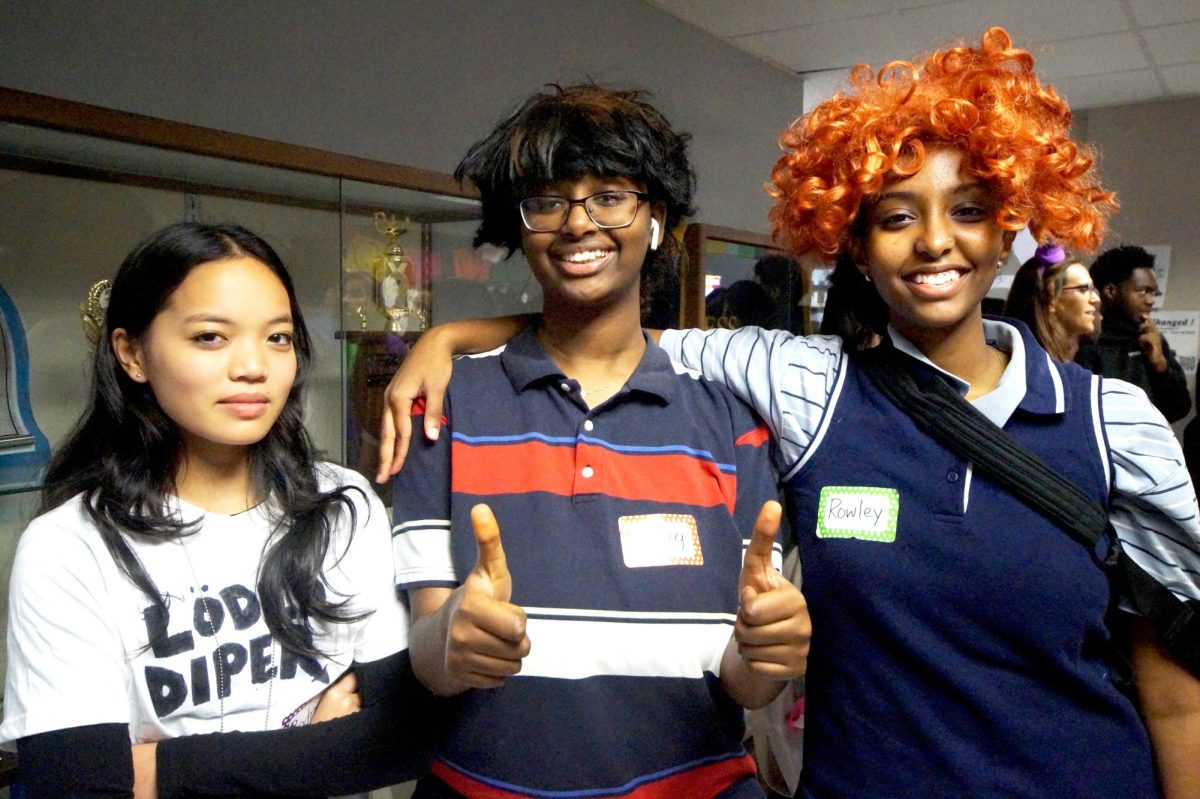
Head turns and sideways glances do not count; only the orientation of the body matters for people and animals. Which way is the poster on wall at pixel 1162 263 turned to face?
toward the camera

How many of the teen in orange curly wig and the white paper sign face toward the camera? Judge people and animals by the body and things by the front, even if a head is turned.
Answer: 2

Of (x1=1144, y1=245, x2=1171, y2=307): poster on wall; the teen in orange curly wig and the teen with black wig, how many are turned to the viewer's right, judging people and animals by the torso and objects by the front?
0

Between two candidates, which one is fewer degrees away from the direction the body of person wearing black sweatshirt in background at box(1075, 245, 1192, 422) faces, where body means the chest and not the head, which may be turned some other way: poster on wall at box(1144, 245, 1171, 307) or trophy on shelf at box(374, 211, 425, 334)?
the trophy on shelf

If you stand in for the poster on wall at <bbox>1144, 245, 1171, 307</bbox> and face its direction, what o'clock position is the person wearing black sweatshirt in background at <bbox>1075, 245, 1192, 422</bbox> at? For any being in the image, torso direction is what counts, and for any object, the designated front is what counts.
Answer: The person wearing black sweatshirt in background is roughly at 12 o'clock from the poster on wall.

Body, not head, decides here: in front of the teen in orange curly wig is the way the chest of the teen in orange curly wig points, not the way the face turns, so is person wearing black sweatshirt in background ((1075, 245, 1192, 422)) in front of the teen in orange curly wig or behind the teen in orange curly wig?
behind

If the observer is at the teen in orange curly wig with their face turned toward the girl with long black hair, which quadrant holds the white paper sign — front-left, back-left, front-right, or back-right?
back-right

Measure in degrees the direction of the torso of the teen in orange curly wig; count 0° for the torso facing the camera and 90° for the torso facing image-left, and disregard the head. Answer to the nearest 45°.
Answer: approximately 0°

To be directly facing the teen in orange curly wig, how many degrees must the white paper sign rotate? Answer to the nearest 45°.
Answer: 0° — it already faces them
